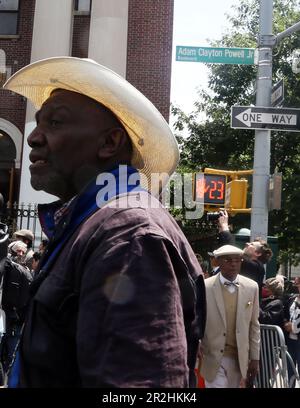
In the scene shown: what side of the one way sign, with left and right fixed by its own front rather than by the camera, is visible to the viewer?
front

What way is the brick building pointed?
toward the camera

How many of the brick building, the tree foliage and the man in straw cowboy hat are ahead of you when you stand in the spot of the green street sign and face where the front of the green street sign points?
1

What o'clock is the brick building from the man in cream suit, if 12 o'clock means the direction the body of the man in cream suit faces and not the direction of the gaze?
The brick building is roughly at 5 o'clock from the man in cream suit.

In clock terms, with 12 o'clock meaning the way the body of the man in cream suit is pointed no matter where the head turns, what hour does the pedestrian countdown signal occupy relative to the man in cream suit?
The pedestrian countdown signal is roughly at 6 o'clock from the man in cream suit.

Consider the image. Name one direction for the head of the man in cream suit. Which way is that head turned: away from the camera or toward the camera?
toward the camera

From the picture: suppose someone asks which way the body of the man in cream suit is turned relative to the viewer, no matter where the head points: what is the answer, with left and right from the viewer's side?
facing the viewer
